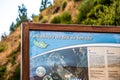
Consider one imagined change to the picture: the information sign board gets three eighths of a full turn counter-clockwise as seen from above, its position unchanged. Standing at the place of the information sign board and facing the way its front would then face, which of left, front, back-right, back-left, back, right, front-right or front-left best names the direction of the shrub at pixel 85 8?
front-left

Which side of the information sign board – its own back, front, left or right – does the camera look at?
front
